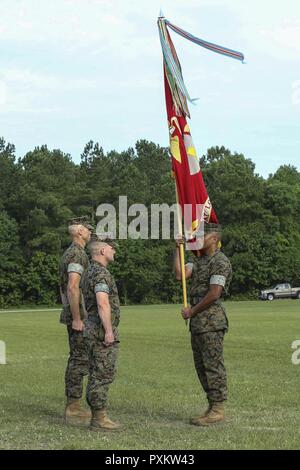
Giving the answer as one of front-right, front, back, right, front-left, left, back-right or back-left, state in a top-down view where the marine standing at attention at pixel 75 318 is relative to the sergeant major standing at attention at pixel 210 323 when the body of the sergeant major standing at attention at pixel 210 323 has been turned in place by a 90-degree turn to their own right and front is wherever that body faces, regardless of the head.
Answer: left

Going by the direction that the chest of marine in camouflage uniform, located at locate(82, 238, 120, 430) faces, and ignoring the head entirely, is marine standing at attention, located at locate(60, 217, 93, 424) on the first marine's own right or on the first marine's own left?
on the first marine's own left

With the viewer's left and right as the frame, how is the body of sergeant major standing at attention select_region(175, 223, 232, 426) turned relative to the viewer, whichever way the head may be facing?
facing to the left of the viewer

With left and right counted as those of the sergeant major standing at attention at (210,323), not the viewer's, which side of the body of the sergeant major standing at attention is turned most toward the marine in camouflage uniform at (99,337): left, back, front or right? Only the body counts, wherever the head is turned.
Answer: front

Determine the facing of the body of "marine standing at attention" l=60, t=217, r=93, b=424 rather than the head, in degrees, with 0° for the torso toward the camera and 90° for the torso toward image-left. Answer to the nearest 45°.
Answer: approximately 270°

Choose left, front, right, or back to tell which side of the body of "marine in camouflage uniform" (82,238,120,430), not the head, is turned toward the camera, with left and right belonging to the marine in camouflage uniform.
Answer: right
